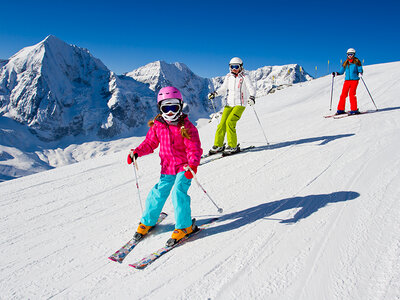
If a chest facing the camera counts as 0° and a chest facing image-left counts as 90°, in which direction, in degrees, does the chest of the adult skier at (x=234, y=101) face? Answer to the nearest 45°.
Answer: approximately 45°

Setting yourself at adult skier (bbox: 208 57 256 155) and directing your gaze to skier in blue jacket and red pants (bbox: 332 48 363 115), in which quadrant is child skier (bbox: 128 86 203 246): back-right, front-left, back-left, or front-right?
back-right

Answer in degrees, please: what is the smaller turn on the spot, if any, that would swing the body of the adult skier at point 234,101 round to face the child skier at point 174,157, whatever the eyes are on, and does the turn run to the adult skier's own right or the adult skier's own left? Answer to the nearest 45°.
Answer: approximately 45° to the adult skier's own left

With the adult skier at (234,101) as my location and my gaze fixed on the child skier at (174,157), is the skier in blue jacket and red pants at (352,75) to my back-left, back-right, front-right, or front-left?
back-left

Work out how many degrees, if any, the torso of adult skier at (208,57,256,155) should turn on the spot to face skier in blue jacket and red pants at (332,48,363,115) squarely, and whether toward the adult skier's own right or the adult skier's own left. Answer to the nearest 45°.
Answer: approximately 180°
